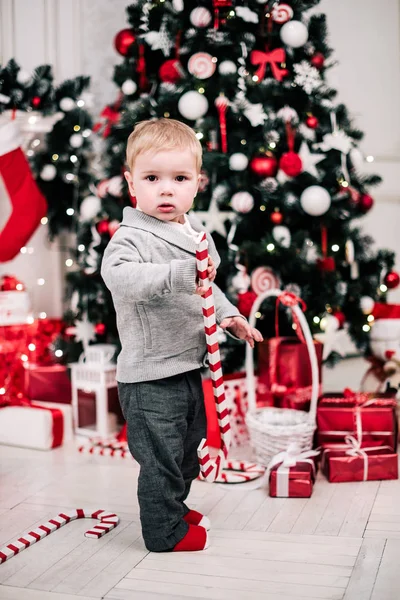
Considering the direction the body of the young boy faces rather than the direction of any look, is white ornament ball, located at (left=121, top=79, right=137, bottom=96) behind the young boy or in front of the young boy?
behind

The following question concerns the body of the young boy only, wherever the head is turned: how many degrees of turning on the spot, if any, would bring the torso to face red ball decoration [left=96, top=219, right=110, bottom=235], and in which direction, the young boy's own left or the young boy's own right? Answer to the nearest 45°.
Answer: approximately 135° to the young boy's own left

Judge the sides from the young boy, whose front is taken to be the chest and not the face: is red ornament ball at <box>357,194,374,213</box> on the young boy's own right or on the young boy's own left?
on the young boy's own left

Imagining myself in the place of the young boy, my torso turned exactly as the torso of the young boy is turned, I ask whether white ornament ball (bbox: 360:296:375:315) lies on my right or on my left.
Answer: on my left

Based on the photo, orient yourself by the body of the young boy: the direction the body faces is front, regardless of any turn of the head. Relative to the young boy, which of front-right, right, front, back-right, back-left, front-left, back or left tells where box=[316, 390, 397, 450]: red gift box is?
left

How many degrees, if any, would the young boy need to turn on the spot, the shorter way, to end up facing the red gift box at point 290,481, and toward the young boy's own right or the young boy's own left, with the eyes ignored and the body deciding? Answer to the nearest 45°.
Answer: approximately 90° to the young boy's own left

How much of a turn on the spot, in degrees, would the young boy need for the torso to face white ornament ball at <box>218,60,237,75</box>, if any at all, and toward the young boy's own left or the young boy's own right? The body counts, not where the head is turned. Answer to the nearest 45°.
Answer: approximately 135° to the young boy's own left

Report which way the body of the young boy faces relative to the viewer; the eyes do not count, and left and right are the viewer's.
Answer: facing the viewer and to the right of the viewer
